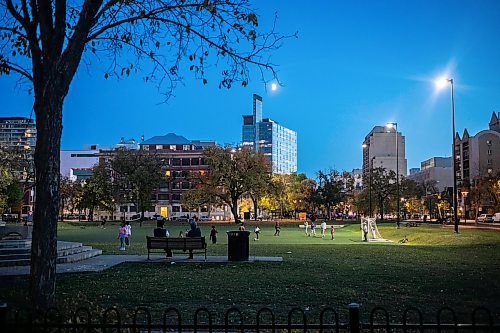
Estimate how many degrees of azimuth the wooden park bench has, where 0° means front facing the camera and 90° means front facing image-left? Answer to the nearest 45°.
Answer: approximately 180°

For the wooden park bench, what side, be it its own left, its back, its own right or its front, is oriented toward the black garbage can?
right

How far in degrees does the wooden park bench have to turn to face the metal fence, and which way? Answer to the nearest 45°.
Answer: approximately 180°
